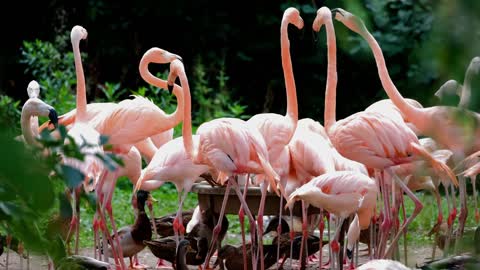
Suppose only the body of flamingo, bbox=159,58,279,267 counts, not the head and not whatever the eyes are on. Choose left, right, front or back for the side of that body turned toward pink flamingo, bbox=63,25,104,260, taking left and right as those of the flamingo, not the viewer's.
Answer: front

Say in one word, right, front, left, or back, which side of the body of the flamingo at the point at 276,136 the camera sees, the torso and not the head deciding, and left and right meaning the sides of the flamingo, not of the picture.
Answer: right

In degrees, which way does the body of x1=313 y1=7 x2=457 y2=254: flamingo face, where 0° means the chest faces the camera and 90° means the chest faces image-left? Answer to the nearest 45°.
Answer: approximately 90°

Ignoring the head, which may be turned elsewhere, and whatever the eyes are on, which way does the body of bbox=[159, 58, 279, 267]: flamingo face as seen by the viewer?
to the viewer's left

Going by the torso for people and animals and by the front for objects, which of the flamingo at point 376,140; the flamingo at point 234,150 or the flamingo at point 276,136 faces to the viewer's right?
the flamingo at point 276,136
